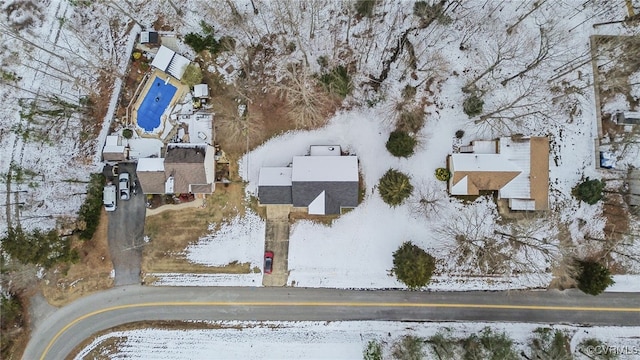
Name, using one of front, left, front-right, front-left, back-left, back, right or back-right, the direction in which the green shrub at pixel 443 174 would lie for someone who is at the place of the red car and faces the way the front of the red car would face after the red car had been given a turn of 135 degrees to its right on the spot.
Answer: front-left

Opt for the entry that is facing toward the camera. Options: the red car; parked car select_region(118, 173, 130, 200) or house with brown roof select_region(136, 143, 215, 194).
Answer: the house with brown roof

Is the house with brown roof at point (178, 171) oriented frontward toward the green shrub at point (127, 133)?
no

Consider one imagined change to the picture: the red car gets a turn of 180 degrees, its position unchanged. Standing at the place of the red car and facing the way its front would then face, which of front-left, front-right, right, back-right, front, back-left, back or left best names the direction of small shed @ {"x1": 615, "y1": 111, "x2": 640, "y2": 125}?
left

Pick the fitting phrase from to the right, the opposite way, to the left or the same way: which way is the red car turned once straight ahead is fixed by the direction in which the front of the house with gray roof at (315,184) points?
the opposite way

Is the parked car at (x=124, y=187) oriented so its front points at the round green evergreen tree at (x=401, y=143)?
no

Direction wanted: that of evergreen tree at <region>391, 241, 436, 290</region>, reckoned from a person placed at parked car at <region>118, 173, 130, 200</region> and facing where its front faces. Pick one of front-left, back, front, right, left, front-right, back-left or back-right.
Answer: back-right

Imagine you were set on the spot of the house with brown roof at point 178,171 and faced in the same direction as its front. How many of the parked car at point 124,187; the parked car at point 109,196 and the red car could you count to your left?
1

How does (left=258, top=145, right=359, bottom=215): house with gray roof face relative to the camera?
toward the camera

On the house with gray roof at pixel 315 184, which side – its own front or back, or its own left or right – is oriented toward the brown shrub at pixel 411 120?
left

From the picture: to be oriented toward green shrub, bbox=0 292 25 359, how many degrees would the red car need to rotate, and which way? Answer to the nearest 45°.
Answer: approximately 90° to its left

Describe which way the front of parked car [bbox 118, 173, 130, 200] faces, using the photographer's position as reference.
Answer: facing away from the viewer

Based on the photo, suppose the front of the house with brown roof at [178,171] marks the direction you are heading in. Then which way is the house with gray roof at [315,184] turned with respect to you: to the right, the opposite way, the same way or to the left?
the same way

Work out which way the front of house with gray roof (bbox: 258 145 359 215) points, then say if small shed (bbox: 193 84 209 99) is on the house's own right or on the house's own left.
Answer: on the house's own right

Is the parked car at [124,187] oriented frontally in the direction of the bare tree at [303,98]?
no

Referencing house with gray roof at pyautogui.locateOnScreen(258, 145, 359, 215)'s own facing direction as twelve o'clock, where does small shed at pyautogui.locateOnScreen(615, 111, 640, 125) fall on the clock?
The small shed is roughly at 9 o'clock from the house with gray roof.
